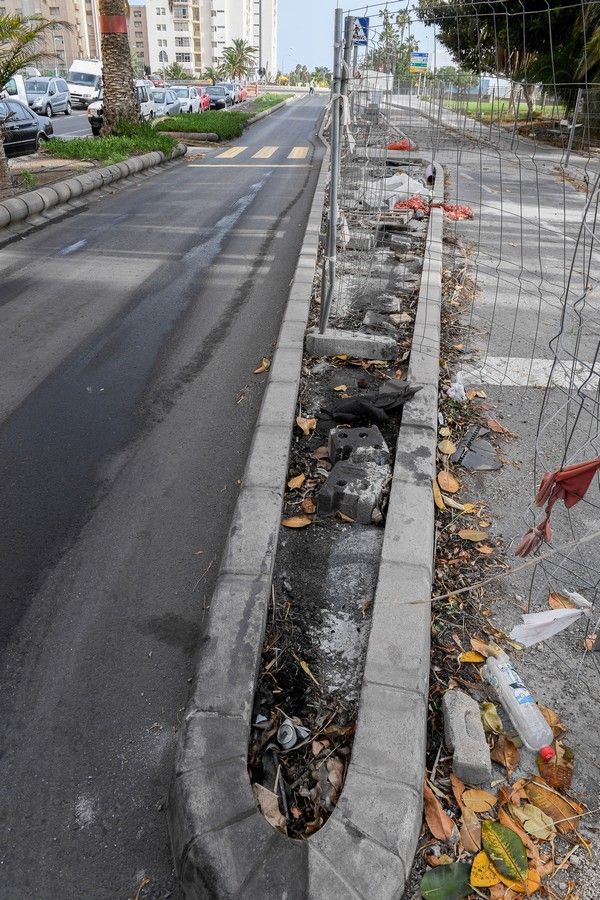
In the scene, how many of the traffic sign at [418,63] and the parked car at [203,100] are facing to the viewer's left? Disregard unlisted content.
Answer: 0

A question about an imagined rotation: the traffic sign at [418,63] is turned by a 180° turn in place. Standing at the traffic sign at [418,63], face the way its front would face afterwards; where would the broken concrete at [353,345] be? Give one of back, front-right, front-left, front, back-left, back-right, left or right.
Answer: back

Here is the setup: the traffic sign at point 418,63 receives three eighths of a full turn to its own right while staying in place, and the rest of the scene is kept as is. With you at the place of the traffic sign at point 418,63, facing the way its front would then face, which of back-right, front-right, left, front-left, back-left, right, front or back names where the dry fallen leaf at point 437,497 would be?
back-left

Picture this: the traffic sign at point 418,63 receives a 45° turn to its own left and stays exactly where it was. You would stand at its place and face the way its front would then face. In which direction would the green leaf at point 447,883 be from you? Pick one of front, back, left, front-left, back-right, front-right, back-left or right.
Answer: front-right

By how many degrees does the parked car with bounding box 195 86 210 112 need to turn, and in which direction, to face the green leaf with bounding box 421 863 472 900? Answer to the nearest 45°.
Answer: approximately 45° to its right

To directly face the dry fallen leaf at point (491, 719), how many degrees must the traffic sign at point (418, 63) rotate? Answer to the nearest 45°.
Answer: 0° — it already faces it

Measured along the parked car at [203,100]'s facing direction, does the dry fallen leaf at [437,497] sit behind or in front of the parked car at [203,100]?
in front

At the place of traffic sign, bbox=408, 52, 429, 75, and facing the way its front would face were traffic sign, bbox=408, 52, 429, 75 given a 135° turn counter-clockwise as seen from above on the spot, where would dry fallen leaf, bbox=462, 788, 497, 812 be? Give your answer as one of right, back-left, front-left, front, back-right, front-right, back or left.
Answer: back-right

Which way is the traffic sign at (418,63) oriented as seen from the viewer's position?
toward the camera

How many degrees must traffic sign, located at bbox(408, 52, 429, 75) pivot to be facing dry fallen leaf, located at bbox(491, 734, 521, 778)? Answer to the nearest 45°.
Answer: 0° — it already faces it

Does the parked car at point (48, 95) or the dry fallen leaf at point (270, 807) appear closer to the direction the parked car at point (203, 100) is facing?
the dry fallen leaf

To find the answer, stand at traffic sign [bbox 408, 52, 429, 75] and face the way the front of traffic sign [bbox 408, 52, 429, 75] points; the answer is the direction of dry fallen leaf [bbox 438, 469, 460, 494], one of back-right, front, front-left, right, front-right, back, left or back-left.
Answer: front

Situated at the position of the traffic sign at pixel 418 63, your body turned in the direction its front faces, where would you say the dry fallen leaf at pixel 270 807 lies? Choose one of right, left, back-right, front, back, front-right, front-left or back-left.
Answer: front

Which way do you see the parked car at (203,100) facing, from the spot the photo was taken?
facing the viewer and to the right of the viewer

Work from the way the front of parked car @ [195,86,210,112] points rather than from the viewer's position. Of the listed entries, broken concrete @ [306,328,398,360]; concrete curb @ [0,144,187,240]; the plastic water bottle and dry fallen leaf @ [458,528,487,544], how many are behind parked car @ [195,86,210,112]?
0

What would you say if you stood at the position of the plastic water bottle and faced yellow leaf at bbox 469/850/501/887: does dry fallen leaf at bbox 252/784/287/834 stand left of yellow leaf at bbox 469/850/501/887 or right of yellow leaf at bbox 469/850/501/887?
right

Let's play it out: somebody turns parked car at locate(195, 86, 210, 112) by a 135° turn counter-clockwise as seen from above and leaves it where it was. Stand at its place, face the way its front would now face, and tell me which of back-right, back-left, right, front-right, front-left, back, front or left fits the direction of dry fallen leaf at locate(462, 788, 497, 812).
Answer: back
